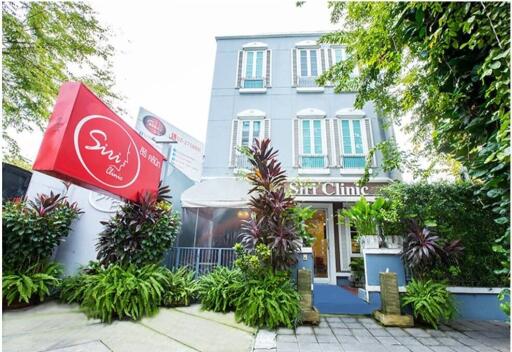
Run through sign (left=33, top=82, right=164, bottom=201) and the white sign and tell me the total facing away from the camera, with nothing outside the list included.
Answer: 0

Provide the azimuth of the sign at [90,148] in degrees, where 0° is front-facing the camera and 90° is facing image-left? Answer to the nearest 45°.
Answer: approximately 315°

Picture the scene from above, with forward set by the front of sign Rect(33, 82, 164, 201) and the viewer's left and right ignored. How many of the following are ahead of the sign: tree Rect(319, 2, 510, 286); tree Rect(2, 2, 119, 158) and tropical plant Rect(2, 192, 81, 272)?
1

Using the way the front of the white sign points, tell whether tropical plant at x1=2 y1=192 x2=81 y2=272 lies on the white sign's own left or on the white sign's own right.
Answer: on the white sign's own right

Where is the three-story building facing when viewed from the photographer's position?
facing the viewer

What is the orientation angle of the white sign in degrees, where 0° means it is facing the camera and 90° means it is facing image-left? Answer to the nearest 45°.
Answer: approximately 315°

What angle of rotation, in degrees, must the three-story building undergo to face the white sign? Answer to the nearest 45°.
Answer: approximately 90° to its right

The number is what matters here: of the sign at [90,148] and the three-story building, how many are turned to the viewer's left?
0
